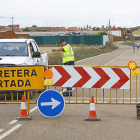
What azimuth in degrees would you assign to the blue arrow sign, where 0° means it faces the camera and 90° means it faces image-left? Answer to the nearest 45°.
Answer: approximately 0°

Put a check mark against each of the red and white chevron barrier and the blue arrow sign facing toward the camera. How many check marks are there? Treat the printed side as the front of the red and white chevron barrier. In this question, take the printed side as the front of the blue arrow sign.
2

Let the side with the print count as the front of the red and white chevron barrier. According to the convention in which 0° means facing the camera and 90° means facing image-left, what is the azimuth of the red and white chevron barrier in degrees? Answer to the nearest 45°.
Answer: approximately 0°

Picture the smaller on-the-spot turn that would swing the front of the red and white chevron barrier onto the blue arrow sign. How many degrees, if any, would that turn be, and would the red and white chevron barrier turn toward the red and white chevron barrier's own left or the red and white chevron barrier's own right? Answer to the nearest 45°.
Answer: approximately 45° to the red and white chevron barrier's own right
